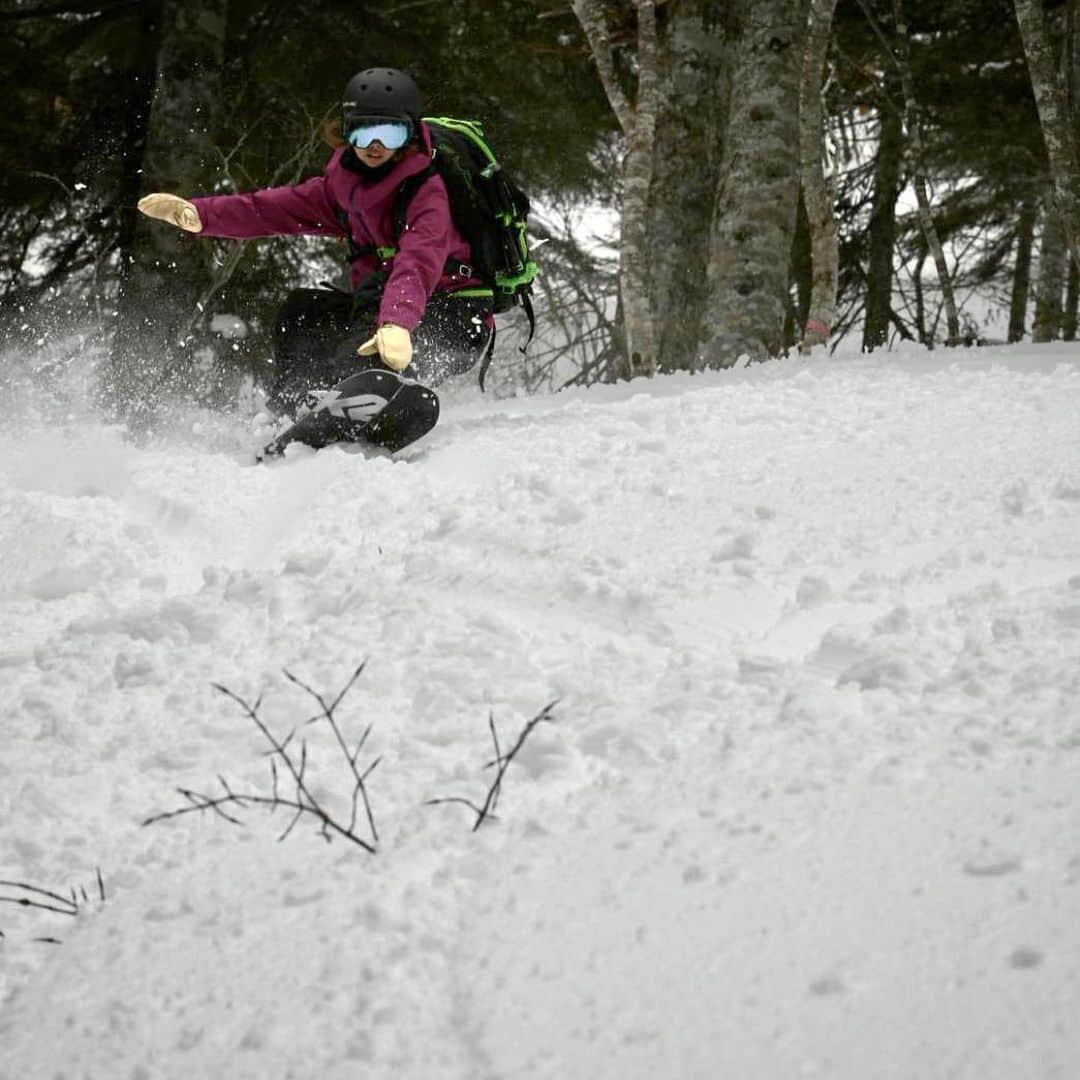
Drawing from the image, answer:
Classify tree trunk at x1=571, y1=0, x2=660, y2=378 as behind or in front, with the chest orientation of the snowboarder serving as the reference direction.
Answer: behind

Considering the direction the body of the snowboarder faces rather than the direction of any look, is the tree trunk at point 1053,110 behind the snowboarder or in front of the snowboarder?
behind

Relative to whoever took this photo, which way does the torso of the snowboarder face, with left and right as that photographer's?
facing the viewer and to the left of the viewer

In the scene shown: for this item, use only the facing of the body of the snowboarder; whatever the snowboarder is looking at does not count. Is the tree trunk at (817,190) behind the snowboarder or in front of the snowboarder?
behind

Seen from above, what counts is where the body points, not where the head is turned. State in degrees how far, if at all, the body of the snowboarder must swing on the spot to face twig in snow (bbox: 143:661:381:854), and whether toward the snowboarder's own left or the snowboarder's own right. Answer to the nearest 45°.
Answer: approximately 45° to the snowboarder's own left

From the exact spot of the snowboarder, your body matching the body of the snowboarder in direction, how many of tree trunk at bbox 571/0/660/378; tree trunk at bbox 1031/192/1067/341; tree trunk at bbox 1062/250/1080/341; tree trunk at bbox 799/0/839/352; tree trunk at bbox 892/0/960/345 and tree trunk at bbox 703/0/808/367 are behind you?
6

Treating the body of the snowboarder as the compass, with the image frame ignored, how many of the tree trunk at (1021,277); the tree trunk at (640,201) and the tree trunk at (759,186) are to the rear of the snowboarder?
3
